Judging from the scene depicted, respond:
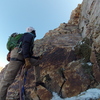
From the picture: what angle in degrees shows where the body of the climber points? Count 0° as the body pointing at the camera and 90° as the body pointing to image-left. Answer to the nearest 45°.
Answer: approximately 270°
